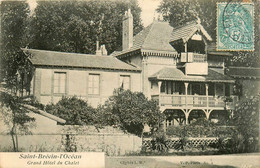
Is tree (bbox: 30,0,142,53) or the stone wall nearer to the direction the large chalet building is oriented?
the stone wall

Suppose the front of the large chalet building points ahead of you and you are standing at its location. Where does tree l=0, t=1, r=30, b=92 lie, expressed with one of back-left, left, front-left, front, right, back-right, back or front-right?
right

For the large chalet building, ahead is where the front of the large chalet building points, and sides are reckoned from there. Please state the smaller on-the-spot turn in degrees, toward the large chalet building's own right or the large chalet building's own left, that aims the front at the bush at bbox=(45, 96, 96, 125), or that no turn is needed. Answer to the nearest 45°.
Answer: approximately 90° to the large chalet building's own right

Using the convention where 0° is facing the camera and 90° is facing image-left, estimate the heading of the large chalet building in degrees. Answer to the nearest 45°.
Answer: approximately 315°
